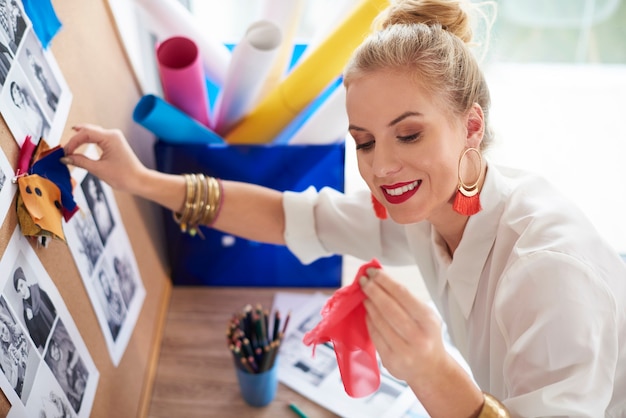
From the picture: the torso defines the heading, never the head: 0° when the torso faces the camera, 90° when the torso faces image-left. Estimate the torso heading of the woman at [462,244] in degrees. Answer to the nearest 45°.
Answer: approximately 45°
